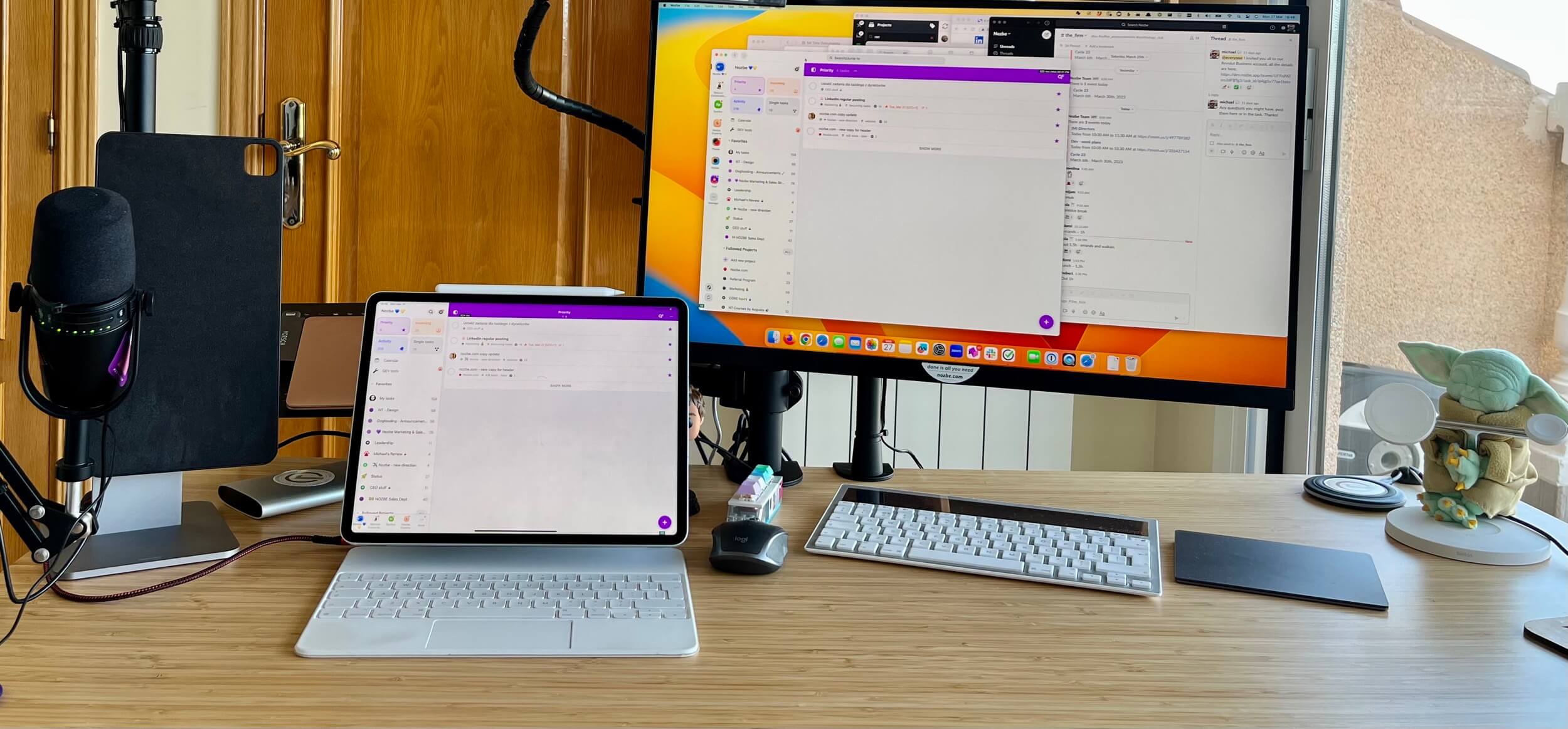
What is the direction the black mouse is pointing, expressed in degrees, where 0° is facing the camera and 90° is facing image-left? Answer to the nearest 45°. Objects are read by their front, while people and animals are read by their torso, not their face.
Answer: approximately 180°

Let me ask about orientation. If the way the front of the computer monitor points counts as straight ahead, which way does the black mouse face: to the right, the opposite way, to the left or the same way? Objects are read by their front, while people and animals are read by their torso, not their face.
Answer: the opposite way

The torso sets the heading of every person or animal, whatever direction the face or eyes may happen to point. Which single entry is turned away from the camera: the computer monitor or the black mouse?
the black mouse

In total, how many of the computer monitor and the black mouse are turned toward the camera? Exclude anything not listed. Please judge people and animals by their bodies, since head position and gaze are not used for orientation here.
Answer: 1

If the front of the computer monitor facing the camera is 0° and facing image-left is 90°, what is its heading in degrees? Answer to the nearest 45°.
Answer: approximately 0°
